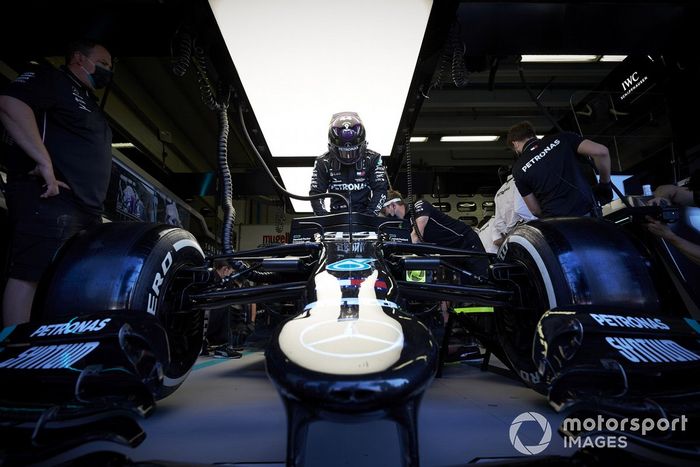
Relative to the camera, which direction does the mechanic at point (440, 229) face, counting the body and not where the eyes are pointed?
to the viewer's left

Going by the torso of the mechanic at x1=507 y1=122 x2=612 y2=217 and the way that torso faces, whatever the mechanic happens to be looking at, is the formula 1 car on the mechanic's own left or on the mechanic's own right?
on the mechanic's own left

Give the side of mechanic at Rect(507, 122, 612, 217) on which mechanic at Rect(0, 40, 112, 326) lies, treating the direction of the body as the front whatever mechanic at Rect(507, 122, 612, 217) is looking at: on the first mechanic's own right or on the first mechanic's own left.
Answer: on the first mechanic's own left

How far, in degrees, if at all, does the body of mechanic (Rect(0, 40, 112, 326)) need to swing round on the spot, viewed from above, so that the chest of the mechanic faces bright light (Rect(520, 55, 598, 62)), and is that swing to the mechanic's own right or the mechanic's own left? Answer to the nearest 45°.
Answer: approximately 45° to the mechanic's own left

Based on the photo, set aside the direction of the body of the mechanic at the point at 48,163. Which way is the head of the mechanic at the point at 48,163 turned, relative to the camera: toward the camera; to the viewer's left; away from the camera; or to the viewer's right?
to the viewer's right

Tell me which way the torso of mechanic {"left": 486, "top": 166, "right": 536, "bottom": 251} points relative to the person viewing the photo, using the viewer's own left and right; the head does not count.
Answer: facing away from the viewer and to the left of the viewer

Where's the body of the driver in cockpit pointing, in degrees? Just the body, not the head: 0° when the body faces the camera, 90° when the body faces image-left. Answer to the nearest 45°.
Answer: approximately 0°

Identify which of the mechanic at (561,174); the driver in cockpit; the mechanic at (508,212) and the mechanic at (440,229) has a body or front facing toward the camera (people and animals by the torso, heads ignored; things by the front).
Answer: the driver in cockpit
